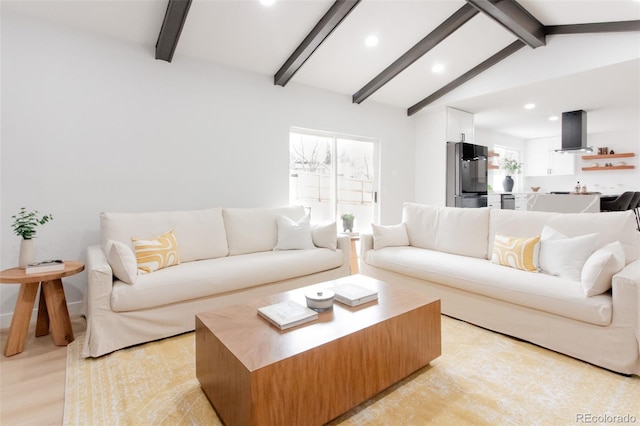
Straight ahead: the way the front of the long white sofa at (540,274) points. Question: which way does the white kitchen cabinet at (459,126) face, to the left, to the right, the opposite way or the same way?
to the left

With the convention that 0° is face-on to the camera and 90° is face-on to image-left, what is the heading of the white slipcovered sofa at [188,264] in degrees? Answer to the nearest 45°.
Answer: approximately 315°

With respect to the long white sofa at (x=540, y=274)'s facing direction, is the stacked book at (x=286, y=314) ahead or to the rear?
ahead

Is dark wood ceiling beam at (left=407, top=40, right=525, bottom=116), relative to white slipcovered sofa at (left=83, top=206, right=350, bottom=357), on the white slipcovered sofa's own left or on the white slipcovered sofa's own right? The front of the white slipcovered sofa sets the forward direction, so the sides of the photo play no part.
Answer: on the white slipcovered sofa's own left

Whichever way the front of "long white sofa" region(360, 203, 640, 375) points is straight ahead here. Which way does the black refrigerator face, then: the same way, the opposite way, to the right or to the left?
to the left

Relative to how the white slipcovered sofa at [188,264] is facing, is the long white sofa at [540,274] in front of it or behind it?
in front

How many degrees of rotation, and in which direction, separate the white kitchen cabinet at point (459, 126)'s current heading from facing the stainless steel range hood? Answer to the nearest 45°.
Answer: approximately 90° to its left

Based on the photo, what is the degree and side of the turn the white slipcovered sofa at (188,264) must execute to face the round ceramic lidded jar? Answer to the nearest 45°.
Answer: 0° — it already faces it

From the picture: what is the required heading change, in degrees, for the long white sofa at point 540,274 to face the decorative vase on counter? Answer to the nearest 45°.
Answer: approximately 135° to its right

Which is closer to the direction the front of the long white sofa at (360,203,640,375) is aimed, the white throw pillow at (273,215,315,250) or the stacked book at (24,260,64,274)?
the stacked book

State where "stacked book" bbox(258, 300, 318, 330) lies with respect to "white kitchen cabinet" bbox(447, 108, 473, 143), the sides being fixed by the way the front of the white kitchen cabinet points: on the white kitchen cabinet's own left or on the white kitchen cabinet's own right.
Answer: on the white kitchen cabinet's own right
